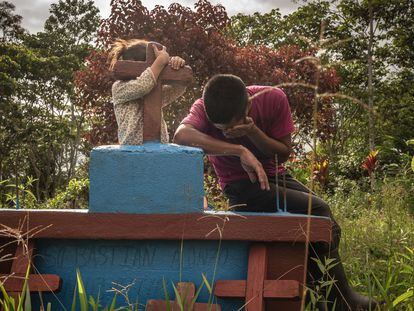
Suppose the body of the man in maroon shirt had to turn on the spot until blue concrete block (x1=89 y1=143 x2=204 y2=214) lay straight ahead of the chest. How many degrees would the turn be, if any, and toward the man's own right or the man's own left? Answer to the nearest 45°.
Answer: approximately 90° to the man's own right

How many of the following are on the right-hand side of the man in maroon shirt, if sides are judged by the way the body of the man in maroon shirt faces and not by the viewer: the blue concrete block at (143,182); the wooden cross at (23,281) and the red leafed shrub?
2
